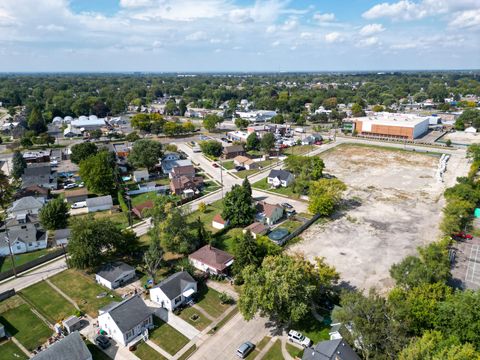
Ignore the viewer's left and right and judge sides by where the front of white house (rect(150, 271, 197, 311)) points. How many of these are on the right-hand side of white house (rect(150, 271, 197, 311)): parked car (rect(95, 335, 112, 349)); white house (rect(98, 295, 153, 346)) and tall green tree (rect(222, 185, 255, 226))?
2

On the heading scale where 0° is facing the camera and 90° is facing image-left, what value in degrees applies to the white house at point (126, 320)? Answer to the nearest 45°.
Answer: approximately 315°

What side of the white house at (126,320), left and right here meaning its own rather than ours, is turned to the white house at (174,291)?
left

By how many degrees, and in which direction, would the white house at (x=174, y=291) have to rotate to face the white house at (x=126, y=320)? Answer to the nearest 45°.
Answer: approximately 90° to its right

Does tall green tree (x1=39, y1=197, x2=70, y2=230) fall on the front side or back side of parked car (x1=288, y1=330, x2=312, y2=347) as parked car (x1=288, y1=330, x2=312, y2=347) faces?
on the back side

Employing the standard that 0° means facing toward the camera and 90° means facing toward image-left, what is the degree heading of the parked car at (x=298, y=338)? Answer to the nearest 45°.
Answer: approximately 315°

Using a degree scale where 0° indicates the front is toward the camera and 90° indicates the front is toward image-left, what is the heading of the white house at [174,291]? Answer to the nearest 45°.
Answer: approximately 315°

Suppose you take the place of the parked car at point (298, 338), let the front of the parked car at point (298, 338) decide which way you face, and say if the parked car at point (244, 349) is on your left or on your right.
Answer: on your right

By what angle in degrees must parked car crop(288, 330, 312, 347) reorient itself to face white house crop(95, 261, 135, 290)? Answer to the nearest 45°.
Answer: approximately 135° to its right

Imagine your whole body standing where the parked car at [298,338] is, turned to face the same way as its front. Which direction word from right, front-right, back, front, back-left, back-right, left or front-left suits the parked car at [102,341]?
back-right
